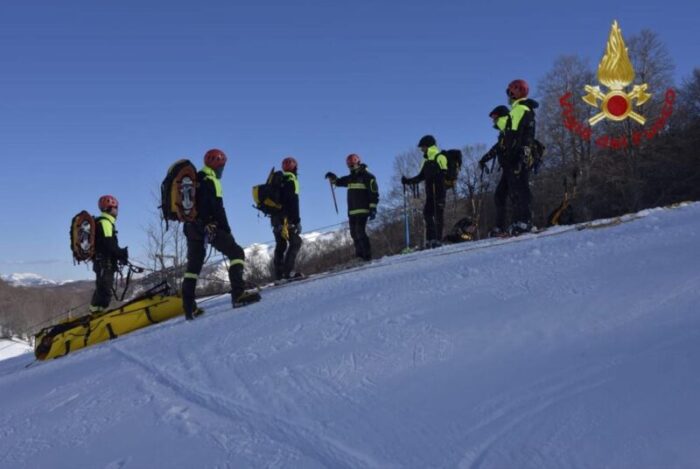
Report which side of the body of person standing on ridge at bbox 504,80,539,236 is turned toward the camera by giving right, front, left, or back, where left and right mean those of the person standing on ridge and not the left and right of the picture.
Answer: left

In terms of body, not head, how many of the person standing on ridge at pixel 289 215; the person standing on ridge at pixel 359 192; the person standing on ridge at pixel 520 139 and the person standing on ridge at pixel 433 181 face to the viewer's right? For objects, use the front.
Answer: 1

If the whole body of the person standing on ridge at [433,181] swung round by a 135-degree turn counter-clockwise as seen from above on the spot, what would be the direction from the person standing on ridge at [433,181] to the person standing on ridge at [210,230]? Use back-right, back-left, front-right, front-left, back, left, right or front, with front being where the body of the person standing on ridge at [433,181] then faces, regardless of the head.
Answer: right

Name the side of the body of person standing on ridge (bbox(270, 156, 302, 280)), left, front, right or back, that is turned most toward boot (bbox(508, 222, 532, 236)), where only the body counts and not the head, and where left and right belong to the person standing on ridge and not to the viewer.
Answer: front

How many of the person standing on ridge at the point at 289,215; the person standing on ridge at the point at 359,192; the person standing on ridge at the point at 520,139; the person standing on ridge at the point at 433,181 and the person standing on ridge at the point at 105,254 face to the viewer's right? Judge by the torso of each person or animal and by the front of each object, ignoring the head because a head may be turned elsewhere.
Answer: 2

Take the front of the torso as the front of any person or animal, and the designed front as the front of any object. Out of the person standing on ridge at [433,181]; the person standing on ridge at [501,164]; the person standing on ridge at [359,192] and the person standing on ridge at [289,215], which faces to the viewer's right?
the person standing on ridge at [289,215]

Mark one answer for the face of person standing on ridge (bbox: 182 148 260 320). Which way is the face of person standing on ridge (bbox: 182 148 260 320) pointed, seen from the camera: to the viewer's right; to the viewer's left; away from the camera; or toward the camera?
to the viewer's right

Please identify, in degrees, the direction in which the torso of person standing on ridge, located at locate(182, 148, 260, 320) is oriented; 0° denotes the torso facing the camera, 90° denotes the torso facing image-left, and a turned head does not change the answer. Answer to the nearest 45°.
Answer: approximately 270°

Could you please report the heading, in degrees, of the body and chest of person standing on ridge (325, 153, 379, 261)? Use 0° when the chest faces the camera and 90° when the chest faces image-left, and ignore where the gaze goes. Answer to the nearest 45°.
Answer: approximately 45°

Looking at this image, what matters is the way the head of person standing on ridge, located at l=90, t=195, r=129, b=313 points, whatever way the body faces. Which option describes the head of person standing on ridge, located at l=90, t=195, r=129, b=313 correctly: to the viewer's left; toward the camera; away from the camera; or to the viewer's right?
to the viewer's right

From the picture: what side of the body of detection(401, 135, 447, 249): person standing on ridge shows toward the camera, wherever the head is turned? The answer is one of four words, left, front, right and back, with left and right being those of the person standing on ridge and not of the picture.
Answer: left

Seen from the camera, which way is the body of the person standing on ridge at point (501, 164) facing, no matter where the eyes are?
to the viewer's left

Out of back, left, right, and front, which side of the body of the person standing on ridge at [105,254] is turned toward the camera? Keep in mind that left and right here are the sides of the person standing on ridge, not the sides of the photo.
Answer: right

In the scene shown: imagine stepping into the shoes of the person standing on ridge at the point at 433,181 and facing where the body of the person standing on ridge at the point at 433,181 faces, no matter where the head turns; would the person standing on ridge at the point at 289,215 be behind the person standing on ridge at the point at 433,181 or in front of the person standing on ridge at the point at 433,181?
in front

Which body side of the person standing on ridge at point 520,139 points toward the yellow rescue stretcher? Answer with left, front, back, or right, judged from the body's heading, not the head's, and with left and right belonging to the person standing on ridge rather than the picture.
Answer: front
